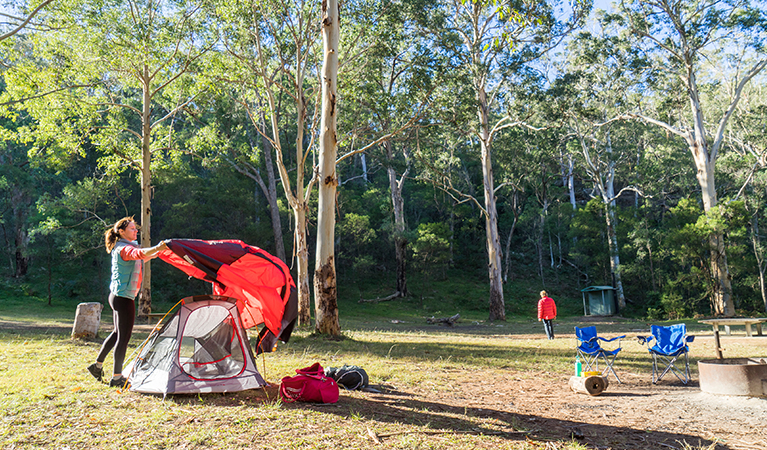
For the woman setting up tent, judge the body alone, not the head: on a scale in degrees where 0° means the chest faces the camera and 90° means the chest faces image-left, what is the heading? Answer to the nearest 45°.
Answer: approximately 270°

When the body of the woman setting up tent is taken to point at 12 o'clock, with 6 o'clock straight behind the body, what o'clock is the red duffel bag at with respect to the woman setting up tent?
The red duffel bag is roughly at 1 o'clock from the woman setting up tent.

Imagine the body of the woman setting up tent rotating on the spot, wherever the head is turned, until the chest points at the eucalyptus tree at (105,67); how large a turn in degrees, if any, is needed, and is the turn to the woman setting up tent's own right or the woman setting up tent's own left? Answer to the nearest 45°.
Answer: approximately 90° to the woman setting up tent's own left

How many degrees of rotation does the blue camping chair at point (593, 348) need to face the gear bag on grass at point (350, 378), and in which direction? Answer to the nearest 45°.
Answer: approximately 90° to its right

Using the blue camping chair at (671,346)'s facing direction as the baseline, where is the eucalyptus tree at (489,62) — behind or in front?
behind

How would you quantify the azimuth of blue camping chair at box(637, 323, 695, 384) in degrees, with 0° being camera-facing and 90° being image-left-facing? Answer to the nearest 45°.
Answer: approximately 0°

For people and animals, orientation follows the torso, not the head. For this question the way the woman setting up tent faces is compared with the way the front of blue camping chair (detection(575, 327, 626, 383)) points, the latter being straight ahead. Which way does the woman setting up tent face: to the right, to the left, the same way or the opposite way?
to the left

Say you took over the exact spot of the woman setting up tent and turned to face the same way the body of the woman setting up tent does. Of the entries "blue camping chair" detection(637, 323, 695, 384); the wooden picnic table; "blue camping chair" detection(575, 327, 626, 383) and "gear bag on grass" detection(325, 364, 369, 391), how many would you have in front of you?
4

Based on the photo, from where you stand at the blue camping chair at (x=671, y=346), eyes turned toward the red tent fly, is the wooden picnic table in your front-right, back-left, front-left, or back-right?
back-right

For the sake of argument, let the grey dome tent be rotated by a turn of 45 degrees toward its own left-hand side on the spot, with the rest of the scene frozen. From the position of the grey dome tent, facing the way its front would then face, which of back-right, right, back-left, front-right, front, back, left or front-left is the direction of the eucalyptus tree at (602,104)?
left

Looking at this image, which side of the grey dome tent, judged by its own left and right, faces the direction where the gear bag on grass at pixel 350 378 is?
left

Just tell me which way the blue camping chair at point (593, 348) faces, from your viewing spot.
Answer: facing the viewer and to the right of the viewer

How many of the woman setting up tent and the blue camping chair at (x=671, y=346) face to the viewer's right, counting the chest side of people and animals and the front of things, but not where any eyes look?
1
